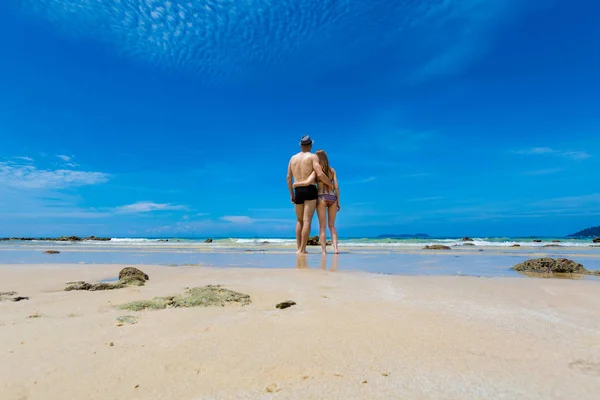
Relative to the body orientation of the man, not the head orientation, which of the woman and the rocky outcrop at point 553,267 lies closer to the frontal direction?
the woman

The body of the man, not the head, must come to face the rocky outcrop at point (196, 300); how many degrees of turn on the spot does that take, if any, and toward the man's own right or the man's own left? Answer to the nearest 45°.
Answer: approximately 180°

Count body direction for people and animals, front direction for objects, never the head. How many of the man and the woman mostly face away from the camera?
2

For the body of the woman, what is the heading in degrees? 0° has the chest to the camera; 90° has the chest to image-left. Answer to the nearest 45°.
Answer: approximately 180°

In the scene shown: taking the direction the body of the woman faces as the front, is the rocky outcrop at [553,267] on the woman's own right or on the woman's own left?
on the woman's own right

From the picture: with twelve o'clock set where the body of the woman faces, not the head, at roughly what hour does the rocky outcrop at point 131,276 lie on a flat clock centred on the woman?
The rocky outcrop is roughly at 7 o'clock from the woman.

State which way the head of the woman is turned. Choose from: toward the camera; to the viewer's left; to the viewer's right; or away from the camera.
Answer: away from the camera

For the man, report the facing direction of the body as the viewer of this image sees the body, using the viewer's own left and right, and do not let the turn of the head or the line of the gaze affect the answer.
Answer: facing away from the viewer

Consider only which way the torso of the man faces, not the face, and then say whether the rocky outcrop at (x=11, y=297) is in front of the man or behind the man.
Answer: behind

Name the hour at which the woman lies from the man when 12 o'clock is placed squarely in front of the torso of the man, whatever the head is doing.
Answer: The woman is roughly at 2 o'clock from the man.

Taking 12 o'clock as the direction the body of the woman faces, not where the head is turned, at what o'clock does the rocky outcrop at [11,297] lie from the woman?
The rocky outcrop is roughly at 7 o'clock from the woman.
